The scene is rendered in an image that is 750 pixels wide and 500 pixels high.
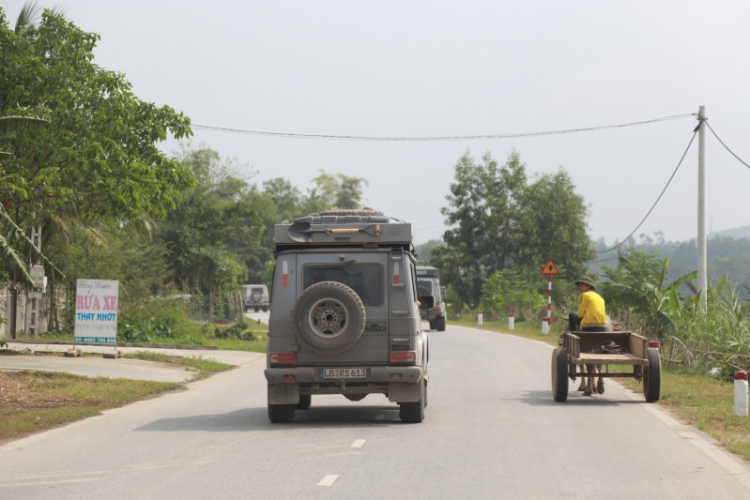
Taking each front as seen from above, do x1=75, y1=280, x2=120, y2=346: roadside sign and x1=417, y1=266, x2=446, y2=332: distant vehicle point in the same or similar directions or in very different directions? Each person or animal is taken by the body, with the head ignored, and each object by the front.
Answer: very different directions

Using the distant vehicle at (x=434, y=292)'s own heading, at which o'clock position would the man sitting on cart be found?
The man sitting on cart is roughly at 6 o'clock from the distant vehicle.

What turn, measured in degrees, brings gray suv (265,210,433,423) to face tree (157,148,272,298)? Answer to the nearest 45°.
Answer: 0° — it already faces it

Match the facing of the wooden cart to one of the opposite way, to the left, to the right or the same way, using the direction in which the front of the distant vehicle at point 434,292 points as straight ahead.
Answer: the same way

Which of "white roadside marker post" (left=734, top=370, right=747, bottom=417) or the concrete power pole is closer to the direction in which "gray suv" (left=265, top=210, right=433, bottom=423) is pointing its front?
the concrete power pole

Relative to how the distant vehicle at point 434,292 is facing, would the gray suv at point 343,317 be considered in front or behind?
behind

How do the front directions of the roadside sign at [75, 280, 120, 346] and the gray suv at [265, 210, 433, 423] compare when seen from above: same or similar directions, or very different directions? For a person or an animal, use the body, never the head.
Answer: very different directions

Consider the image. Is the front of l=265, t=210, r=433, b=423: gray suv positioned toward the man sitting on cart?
no

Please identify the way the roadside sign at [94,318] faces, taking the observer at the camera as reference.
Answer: facing the viewer

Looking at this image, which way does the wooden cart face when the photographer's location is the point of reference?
facing away from the viewer

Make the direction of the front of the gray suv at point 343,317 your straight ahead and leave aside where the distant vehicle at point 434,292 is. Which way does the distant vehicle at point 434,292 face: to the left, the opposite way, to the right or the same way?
the same way

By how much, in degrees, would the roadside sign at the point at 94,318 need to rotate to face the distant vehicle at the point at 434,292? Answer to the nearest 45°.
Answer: approximately 135° to its left

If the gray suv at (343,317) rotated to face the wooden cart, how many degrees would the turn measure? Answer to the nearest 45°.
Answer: approximately 45° to its right

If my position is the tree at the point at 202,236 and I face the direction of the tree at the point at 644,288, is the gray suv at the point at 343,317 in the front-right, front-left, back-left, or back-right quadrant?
front-right

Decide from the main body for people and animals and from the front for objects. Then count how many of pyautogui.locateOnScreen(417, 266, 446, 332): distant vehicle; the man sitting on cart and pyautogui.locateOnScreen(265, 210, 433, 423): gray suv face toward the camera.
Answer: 0

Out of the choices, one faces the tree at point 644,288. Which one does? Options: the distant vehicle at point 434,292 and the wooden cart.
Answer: the wooden cart

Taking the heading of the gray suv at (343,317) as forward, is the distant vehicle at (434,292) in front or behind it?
in front

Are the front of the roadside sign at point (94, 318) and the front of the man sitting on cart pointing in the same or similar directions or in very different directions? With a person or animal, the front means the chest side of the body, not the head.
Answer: very different directions

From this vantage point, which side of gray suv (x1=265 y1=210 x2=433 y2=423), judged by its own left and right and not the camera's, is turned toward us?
back

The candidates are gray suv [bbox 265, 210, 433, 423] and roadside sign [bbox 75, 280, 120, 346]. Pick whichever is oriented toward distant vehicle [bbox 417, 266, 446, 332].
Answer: the gray suv

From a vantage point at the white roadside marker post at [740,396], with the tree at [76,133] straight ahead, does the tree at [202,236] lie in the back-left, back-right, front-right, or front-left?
front-right

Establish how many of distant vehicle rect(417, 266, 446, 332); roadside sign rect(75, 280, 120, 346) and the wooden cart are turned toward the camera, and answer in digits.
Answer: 1
